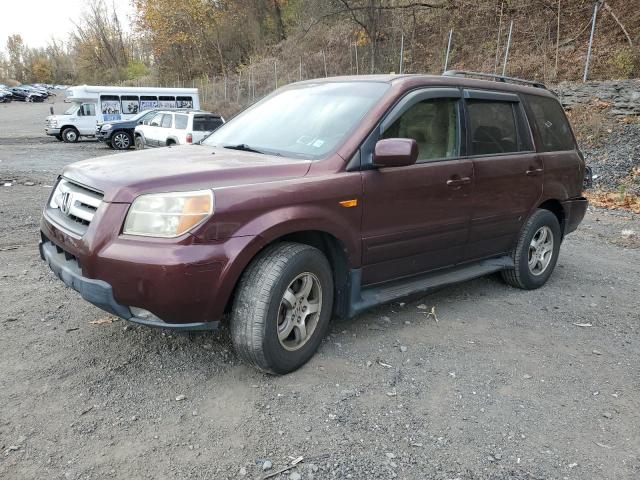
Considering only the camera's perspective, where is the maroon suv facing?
facing the viewer and to the left of the viewer

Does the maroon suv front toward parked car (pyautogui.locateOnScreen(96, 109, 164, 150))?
no

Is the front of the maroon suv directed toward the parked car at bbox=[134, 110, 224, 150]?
no

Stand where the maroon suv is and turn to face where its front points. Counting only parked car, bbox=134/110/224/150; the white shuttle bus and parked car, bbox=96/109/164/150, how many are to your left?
0

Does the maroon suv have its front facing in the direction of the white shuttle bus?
no

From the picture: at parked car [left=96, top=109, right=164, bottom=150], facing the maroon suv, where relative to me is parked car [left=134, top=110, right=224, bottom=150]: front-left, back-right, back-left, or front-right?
front-left

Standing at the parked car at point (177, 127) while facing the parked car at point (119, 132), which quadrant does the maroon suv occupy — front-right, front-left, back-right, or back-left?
back-left
